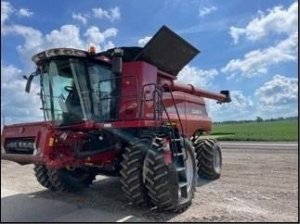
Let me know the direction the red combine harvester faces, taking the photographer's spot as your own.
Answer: facing the viewer and to the left of the viewer
